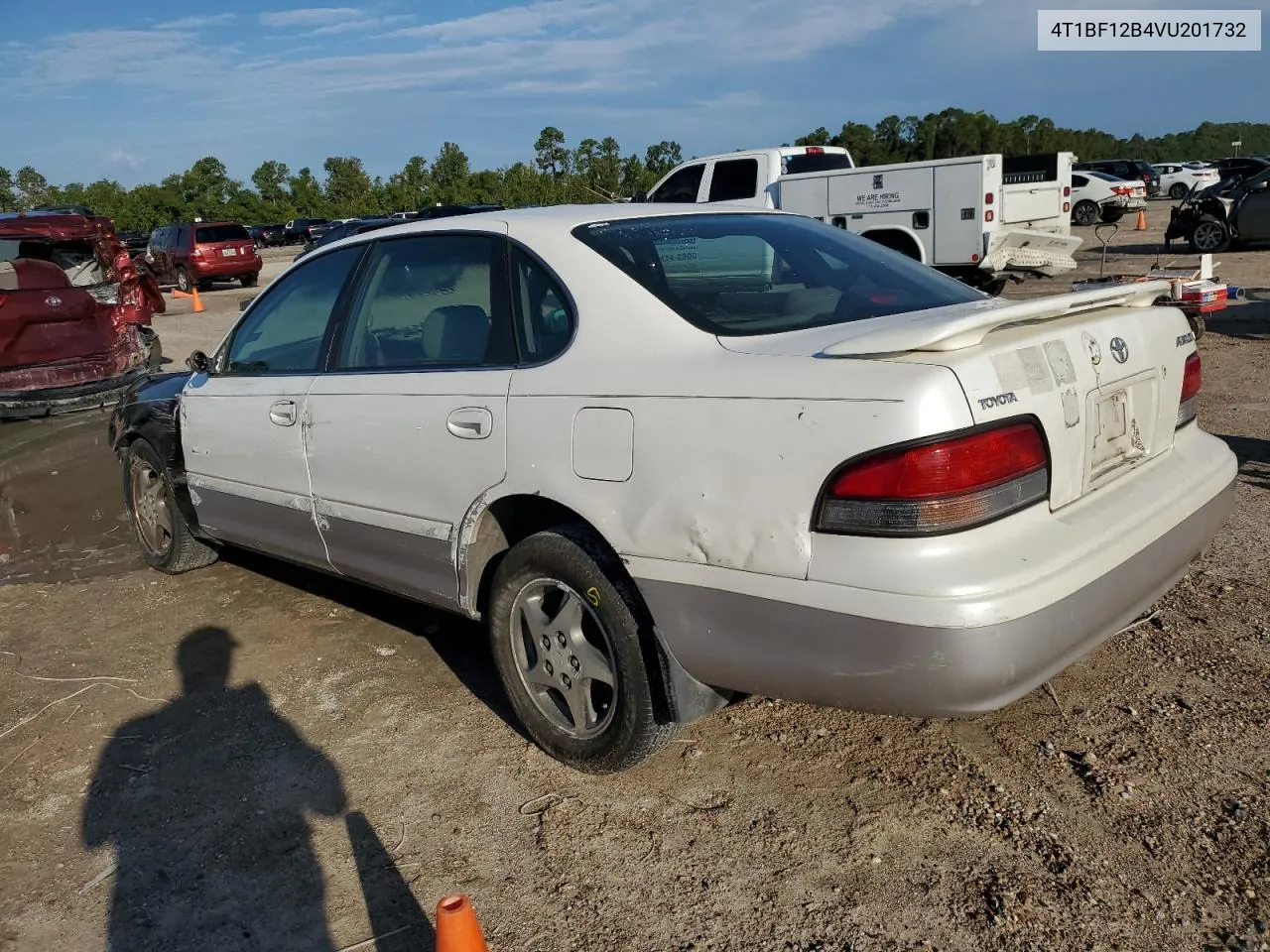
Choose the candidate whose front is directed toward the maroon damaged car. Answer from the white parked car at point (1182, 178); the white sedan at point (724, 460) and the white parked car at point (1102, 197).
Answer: the white sedan

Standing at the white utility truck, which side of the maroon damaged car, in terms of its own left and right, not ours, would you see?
right

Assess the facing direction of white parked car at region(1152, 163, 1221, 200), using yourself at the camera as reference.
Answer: facing away from the viewer and to the left of the viewer

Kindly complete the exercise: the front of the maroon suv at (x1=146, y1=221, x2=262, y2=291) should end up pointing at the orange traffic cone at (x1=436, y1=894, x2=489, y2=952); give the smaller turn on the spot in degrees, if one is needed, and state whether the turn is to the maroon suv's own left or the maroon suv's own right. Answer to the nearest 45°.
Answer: approximately 135° to the maroon suv's own left

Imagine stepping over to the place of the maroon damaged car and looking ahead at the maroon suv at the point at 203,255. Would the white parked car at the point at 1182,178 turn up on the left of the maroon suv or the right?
right

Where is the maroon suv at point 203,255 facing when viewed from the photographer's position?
facing away from the viewer and to the left of the viewer

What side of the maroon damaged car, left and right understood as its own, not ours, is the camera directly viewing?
back

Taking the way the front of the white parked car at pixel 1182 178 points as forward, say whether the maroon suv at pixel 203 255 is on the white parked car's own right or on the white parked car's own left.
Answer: on the white parked car's own left

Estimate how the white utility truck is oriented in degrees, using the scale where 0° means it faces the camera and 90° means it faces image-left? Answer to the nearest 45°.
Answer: approximately 135°

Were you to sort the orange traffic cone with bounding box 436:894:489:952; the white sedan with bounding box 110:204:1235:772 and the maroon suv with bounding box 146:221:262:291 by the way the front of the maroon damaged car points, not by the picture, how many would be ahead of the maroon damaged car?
1

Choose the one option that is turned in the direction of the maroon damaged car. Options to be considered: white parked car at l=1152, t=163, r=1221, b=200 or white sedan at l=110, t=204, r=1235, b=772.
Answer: the white sedan

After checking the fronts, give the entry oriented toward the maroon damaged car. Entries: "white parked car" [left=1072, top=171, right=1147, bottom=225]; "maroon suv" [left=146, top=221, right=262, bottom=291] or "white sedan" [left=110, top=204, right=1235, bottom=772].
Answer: the white sedan

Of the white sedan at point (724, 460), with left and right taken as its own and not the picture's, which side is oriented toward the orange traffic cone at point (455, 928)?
left
